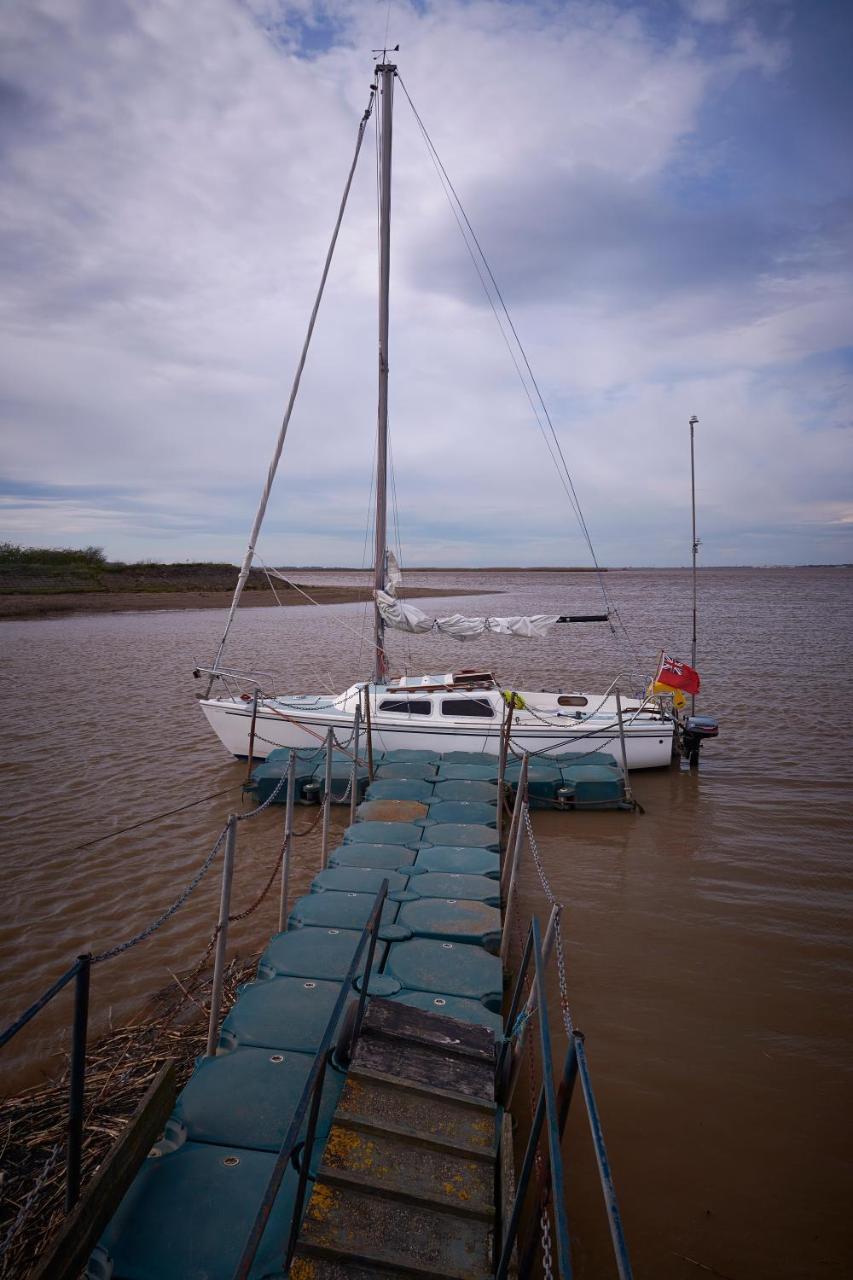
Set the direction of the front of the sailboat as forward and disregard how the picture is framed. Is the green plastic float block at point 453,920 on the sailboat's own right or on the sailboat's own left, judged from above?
on the sailboat's own left

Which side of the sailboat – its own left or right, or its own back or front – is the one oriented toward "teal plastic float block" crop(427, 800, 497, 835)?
left

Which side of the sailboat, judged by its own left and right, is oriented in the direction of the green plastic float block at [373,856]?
left

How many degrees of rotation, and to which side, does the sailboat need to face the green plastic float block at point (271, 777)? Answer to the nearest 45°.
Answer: approximately 45° to its left

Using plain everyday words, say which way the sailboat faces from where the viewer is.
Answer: facing to the left of the viewer

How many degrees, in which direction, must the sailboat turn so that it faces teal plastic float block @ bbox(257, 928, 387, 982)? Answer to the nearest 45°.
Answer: approximately 90° to its left

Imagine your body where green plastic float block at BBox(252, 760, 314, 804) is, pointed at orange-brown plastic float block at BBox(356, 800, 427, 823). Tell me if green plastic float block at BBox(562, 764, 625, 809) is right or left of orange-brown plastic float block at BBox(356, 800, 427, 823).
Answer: left

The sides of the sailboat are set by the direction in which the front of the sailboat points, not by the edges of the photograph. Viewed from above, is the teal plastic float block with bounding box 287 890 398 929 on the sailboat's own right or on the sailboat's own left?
on the sailboat's own left

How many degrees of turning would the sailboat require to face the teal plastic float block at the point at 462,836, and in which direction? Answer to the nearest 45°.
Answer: approximately 90° to its left

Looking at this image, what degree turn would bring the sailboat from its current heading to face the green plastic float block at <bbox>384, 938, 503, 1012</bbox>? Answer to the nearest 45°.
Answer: approximately 90° to its left
